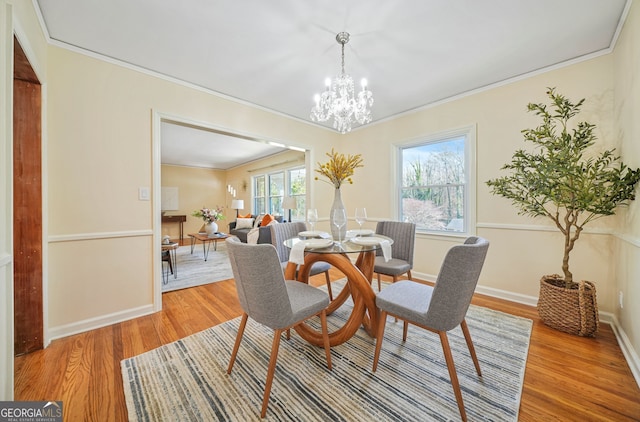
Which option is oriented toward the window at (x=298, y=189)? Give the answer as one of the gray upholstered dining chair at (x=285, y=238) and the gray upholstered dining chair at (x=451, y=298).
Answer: the gray upholstered dining chair at (x=451, y=298)

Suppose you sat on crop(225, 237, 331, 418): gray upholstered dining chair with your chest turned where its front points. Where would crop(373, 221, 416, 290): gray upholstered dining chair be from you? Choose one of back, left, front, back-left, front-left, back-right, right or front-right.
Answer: front

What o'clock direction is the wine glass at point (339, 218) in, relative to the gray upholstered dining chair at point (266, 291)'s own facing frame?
The wine glass is roughly at 12 o'clock from the gray upholstered dining chair.

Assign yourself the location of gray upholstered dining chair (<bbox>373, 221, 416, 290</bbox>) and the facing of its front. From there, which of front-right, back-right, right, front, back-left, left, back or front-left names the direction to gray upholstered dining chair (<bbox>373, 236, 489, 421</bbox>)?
front-left

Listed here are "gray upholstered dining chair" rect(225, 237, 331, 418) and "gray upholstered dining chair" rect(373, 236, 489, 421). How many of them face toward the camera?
0

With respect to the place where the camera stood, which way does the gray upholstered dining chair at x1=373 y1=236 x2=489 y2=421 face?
facing away from the viewer and to the left of the viewer

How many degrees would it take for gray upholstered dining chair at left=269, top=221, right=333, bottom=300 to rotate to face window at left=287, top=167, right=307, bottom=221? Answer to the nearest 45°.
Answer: approximately 135° to its left

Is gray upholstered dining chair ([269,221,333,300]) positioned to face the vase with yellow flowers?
yes

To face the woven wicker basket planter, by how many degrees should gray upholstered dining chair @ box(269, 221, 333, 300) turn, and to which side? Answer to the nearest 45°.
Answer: approximately 45° to its left

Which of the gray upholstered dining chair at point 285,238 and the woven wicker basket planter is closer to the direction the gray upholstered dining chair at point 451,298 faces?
the gray upholstered dining chair

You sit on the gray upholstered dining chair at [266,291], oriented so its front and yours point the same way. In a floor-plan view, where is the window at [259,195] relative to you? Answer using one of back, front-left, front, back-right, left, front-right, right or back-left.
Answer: front-left

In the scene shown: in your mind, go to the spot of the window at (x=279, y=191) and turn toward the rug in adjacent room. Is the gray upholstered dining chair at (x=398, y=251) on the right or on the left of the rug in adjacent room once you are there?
left

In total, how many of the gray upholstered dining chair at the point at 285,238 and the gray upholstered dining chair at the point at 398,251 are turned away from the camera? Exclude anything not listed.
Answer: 0

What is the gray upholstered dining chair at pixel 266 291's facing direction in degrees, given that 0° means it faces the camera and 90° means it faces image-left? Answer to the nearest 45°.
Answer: approximately 225°

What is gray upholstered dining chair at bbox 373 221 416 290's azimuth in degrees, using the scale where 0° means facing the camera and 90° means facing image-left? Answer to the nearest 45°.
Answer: approximately 45°

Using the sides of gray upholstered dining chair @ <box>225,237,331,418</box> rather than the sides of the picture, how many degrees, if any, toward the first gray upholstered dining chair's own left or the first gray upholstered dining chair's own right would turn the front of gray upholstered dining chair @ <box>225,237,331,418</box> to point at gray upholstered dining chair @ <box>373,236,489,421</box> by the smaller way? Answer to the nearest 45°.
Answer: approximately 45° to the first gray upholstered dining chair's own right

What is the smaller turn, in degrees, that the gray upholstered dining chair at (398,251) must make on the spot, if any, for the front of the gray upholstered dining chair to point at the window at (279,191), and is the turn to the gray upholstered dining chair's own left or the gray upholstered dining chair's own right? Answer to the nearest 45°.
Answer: approximately 90° to the gray upholstered dining chair's own right

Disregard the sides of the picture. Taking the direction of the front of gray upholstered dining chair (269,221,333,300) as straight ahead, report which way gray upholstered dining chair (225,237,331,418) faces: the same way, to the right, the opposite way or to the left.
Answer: to the left

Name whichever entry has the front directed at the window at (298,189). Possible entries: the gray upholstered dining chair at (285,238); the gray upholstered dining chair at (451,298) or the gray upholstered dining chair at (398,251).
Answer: the gray upholstered dining chair at (451,298)

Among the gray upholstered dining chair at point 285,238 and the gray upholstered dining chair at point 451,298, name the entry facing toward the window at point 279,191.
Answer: the gray upholstered dining chair at point 451,298

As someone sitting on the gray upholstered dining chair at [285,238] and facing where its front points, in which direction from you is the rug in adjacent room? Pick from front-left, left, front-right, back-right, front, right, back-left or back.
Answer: back
